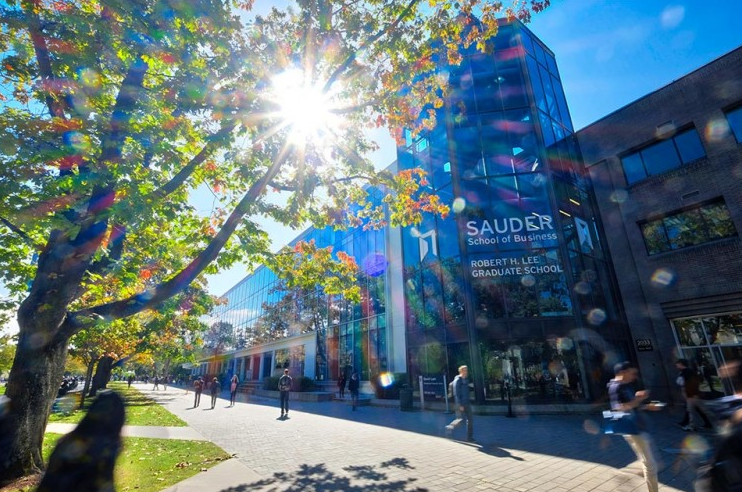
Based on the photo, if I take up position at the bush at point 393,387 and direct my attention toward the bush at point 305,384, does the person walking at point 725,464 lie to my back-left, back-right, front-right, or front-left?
back-left

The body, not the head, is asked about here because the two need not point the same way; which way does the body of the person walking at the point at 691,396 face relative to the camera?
to the viewer's left
